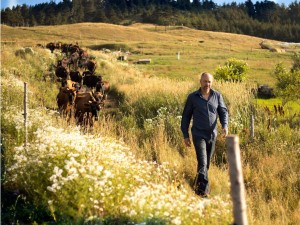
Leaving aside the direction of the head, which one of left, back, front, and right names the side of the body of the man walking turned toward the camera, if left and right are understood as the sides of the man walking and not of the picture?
front

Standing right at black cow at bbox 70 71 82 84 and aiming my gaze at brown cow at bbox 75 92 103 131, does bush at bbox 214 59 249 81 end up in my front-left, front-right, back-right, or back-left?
back-left

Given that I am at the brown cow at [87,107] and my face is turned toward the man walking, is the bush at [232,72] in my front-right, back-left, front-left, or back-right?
back-left

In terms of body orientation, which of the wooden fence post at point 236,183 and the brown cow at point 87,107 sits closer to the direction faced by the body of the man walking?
the wooden fence post

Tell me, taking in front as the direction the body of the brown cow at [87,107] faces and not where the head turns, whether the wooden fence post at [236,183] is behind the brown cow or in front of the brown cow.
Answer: in front

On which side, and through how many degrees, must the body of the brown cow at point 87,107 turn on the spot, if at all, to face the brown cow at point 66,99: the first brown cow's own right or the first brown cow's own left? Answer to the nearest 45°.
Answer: approximately 180°

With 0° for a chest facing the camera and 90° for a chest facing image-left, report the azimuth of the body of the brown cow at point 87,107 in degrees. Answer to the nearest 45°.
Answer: approximately 315°

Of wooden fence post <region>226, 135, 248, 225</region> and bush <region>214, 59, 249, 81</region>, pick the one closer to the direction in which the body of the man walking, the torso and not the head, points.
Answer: the wooden fence post

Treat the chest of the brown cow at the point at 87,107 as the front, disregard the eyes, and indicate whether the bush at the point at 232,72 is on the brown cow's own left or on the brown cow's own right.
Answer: on the brown cow's own left

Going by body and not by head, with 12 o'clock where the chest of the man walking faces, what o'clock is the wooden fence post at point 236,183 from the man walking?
The wooden fence post is roughly at 12 o'clock from the man walking.

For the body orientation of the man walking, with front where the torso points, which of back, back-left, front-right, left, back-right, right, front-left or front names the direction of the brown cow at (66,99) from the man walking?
back-right

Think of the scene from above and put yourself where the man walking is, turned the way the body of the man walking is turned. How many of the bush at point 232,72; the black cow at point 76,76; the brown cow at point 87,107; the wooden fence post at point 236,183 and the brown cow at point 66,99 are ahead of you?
1

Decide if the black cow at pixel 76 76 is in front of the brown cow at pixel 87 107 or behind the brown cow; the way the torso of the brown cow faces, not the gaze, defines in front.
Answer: behind

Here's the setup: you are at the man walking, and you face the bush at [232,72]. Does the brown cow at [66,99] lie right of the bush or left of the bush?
left

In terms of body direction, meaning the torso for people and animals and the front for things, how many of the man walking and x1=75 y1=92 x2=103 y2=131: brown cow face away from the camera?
0
